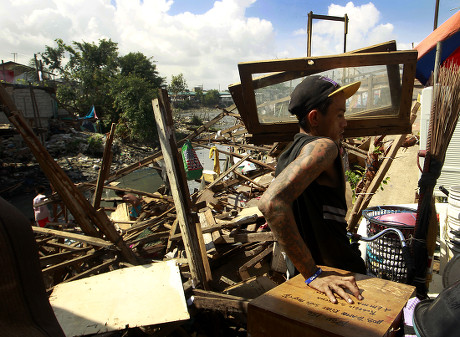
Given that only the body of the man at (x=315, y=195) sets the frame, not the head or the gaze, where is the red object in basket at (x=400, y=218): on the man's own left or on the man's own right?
on the man's own left
